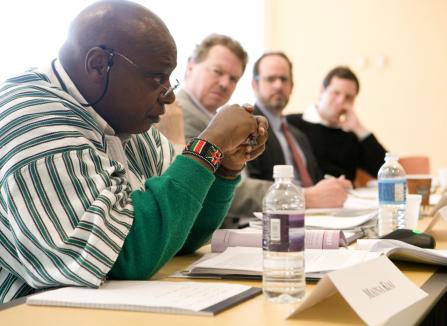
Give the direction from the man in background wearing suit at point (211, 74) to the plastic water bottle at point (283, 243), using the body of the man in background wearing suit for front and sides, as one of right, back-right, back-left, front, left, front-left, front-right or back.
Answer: front-right

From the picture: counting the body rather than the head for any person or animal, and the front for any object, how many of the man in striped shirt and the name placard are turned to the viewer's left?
0

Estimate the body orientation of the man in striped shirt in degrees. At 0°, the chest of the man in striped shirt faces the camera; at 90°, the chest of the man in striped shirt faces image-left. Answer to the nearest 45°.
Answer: approximately 270°

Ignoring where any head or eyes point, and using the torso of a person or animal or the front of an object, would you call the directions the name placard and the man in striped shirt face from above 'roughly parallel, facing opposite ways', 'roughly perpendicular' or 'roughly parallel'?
roughly perpendicular

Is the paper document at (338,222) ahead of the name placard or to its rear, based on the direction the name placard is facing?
to the rear

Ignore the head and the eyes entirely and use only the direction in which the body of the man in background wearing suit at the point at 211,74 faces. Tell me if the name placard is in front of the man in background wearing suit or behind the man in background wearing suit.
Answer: in front

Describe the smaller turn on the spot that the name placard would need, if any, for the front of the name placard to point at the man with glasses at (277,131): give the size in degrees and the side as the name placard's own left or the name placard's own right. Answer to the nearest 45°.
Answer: approximately 135° to the name placard's own left

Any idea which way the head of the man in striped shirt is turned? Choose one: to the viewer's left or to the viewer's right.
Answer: to the viewer's right
